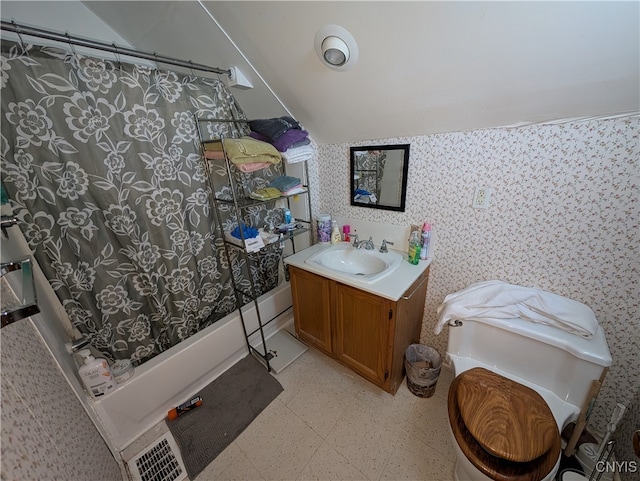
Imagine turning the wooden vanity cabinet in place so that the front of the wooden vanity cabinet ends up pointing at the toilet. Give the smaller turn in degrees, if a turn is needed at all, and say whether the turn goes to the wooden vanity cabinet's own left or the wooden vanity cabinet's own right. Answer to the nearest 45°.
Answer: approximately 90° to the wooden vanity cabinet's own left

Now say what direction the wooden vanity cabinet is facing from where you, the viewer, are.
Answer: facing the viewer and to the left of the viewer

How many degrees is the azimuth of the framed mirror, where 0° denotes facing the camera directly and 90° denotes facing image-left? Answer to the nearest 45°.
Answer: approximately 45°

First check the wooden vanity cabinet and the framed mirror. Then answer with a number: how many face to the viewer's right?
0

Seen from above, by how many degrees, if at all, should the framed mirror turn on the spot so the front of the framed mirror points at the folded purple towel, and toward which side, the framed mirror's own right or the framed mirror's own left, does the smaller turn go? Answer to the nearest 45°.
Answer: approximately 45° to the framed mirror's own right

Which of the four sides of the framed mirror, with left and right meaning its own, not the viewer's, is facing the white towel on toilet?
left

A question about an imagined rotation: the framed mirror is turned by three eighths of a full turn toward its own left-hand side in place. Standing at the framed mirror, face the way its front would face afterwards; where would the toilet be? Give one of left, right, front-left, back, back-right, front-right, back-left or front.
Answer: front-right
